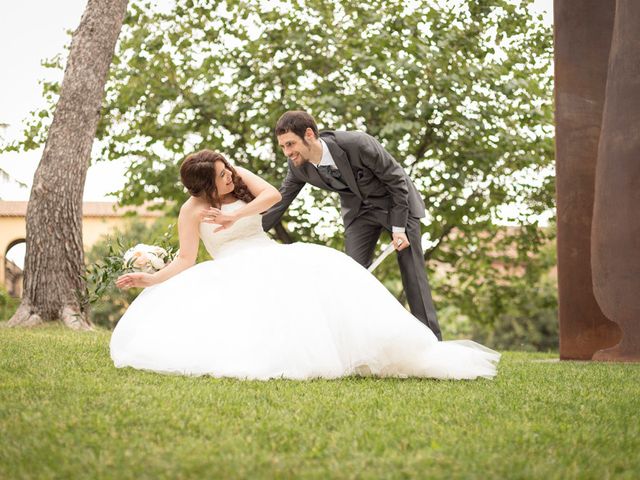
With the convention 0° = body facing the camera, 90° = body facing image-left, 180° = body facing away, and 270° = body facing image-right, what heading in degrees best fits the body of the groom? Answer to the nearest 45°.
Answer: approximately 45°

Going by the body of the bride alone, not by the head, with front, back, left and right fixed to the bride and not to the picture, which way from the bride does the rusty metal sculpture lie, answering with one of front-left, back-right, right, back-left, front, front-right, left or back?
left

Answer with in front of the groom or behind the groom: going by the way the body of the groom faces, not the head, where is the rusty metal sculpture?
behind

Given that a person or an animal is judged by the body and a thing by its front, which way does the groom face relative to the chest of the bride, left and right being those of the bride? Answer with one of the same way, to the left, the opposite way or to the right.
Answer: to the right

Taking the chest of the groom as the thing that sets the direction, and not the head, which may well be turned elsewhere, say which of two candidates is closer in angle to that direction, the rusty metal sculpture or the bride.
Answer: the bride

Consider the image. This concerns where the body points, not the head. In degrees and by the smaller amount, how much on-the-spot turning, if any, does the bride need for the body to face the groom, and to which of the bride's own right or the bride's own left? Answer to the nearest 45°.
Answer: approximately 90° to the bride's own left

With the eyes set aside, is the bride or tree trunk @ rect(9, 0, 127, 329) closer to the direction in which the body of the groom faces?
the bride

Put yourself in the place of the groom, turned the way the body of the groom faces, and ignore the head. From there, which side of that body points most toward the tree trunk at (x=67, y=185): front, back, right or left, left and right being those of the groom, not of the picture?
right

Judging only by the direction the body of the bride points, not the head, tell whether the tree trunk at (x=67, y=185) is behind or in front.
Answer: behind

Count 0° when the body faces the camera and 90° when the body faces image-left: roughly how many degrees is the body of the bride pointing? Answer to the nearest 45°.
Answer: approximately 315°
